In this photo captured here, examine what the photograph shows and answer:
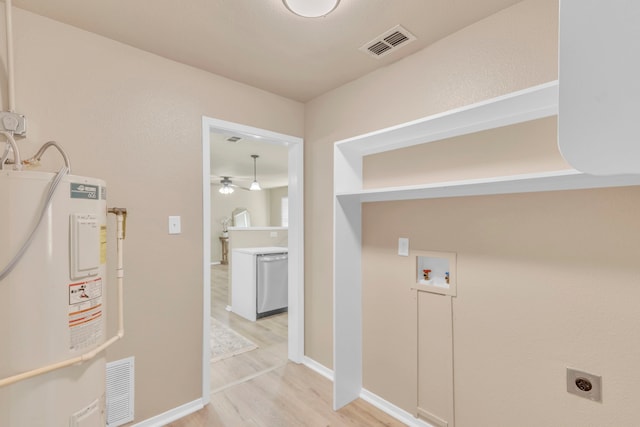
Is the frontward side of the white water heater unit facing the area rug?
no

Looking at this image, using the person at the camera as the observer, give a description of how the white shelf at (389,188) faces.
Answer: facing the viewer and to the left of the viewer

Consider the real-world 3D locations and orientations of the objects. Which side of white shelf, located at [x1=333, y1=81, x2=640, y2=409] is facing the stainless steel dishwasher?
right

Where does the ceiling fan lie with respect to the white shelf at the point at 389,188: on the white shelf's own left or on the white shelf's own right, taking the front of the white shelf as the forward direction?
on the white shelf's own right

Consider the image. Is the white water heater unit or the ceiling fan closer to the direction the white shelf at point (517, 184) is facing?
the white water heater unit

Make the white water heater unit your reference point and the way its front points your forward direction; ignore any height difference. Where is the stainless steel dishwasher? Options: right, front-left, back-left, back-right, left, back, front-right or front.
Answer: left

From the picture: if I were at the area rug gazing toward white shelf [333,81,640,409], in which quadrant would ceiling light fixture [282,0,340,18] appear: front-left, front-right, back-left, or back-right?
front-right

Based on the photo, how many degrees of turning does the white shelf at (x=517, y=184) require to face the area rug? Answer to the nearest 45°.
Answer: approximately 45° to its right

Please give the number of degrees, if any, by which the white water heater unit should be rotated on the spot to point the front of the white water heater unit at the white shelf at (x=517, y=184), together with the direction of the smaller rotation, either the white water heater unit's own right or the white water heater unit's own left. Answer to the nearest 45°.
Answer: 0° — it already faces it

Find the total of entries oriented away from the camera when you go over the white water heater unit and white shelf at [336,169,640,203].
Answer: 0

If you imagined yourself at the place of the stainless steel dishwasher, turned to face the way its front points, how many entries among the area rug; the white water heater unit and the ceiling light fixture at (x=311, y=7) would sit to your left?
0

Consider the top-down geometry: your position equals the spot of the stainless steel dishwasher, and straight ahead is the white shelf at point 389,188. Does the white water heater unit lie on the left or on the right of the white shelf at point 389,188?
right

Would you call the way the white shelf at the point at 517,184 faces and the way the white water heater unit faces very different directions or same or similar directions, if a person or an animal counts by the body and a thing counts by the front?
very different directions

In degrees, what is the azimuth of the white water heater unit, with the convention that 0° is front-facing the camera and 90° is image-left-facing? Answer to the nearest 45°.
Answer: approximately 315°

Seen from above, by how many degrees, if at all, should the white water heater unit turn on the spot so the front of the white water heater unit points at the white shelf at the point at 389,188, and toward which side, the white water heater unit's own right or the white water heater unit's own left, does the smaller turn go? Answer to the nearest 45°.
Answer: approximately 45° to the white water heater unit's own left

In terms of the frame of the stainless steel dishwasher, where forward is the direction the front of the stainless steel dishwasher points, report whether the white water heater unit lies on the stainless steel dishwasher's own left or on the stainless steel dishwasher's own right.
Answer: on the stainless steel dishwasher's own right

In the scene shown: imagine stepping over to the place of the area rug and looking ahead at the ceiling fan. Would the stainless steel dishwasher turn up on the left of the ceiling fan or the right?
right

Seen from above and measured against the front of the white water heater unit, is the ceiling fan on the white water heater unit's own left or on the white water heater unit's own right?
on the white water heater unit's own left

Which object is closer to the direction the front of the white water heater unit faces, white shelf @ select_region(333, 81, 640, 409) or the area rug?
the white shelf

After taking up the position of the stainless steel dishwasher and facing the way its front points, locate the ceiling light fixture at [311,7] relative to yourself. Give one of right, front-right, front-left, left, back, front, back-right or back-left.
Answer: front-right

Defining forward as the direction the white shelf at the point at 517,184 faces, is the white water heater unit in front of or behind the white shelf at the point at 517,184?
in front
